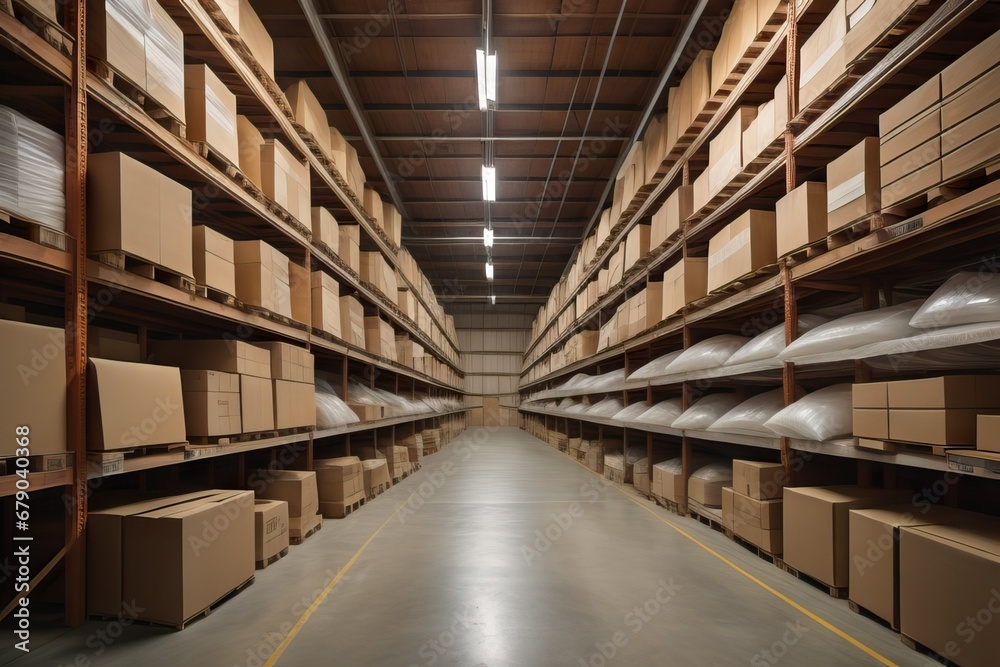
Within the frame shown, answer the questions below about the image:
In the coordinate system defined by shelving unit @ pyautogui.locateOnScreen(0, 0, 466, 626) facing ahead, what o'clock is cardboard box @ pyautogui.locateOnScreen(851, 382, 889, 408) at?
The cardboard box is roughly at 1 o'clock from the shelving unit.

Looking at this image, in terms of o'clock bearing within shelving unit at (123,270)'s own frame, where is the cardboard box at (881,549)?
The cardboard box is roughly at 1 o'clock from the shelving unit.

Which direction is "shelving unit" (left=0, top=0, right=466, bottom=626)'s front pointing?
to the viewer's right
